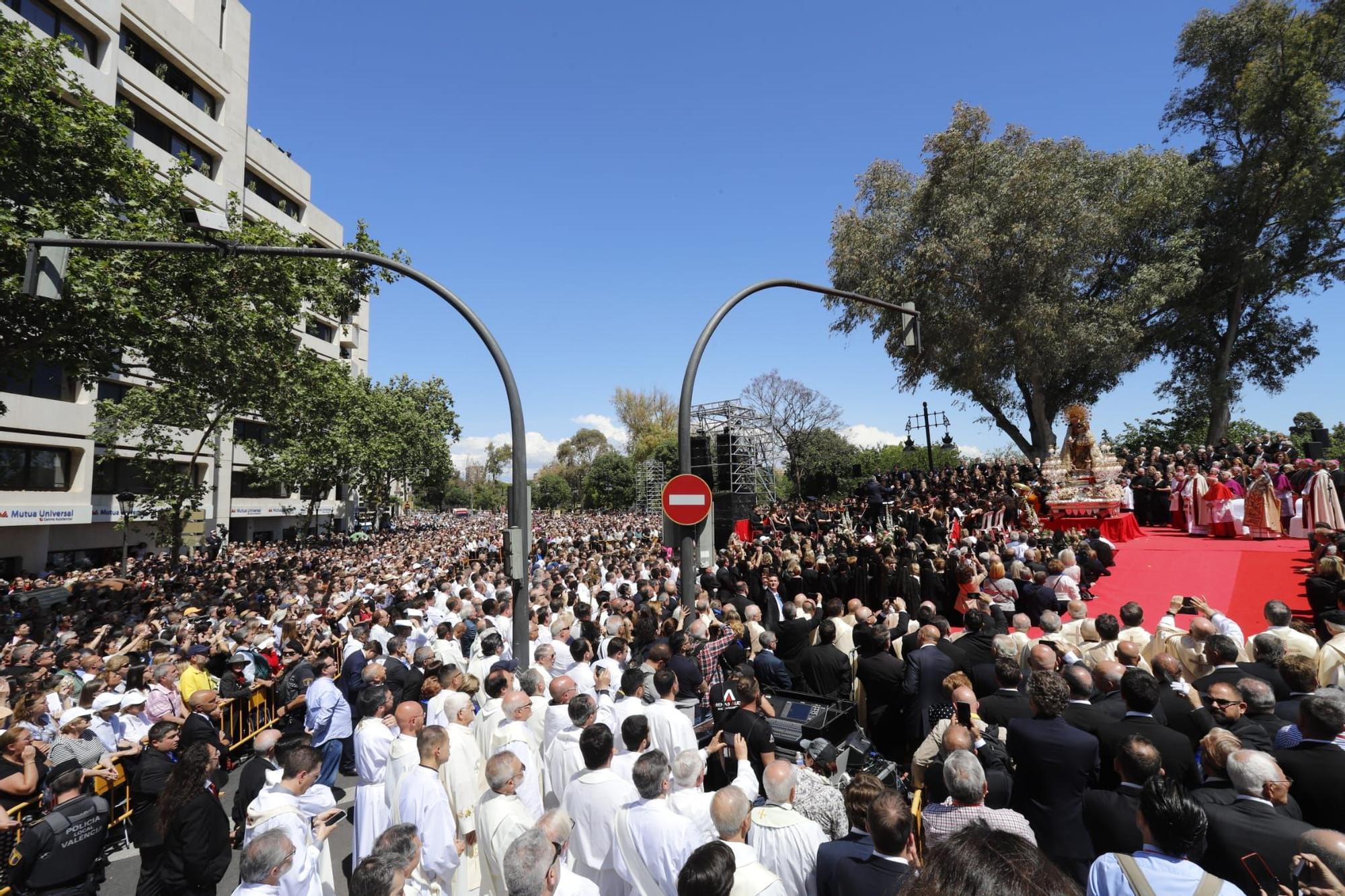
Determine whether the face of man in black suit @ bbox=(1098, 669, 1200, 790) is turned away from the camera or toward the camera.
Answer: away from the camera

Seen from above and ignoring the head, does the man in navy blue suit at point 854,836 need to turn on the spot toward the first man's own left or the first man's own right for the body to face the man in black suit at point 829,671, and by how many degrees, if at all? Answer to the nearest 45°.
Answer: approximately 45° to the first man's own left

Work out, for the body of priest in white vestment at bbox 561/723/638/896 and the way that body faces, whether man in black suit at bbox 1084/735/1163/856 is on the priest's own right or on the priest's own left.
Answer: on the priest's own right

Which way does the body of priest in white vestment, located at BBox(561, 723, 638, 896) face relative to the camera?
away from the camera

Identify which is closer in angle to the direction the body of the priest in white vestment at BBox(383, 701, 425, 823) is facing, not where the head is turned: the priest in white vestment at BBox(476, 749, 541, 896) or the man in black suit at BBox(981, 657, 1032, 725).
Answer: the man in black suit

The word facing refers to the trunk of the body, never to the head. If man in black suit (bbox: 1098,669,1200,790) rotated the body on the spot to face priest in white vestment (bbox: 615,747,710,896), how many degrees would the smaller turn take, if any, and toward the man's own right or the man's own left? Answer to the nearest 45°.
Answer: approximately 135° to the man's own left

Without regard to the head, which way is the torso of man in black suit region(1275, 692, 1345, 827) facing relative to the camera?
away from the camera

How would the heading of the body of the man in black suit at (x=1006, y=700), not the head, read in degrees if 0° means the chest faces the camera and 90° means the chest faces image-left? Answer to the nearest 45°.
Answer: approximately 180°

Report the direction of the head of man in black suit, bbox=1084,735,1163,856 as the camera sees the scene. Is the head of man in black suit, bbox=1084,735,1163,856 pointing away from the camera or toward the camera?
away from the camera

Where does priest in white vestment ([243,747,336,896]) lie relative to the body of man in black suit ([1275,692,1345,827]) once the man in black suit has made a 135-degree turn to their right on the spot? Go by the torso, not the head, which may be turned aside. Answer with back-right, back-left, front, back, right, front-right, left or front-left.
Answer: right

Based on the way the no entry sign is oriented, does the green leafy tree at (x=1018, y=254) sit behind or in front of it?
behind

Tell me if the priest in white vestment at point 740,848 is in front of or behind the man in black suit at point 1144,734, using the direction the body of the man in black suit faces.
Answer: behind

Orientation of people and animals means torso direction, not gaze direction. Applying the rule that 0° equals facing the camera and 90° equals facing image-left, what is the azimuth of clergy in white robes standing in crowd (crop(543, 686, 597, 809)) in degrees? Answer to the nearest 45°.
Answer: approximately 225°

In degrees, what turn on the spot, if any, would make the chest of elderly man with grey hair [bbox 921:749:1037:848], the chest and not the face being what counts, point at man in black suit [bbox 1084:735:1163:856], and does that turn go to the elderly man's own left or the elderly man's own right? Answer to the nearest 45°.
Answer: approximately 45° to the elderly man's own right

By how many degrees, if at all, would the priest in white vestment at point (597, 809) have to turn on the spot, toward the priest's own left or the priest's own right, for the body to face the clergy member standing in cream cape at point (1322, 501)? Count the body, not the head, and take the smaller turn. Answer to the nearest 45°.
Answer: approximately 45° to the priest's own right

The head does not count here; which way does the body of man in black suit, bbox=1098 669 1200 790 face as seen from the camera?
away from the camera

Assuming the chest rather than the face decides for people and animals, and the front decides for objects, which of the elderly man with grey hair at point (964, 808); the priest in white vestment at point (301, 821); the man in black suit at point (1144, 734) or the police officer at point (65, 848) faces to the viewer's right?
the priest in white vestment

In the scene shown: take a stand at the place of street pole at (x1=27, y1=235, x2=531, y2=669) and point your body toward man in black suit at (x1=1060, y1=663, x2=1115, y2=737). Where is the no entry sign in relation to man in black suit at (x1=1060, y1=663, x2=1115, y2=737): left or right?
left
